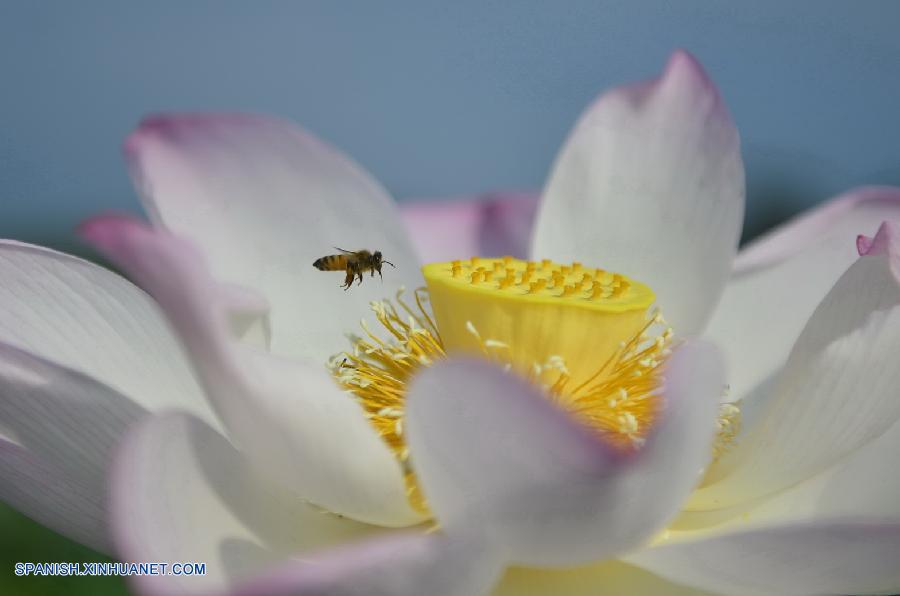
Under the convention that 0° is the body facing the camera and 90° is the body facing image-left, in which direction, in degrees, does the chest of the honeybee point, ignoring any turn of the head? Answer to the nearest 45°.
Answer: approximately 270°
